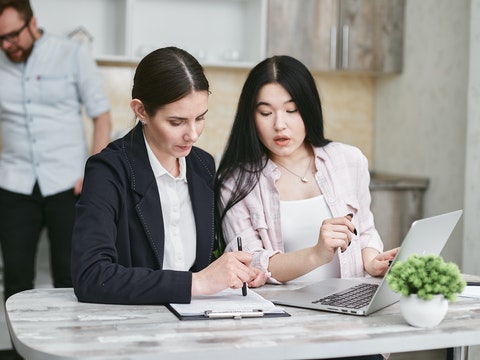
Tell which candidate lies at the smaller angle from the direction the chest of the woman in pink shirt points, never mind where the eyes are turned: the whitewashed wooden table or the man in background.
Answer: the whitewashed wooden table

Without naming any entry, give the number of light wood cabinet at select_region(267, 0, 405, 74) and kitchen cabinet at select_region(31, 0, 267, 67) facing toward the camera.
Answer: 2

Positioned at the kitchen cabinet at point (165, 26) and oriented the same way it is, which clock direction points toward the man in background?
The man in background is roughly at 1 o'clock from the kitchen cabinet.

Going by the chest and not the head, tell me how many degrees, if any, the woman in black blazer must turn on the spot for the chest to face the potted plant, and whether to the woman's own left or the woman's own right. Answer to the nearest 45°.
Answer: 0° — they already face it

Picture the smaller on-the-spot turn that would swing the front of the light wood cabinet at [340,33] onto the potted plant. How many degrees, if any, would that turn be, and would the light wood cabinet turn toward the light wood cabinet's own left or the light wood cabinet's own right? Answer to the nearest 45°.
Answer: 0° — it already faces it

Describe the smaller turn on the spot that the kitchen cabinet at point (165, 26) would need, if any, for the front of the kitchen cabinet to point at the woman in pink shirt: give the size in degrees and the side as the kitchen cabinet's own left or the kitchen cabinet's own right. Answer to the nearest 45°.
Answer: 0° — it already faces them

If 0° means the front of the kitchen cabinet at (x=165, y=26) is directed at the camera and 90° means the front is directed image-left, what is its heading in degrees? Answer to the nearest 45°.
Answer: approximately 0°

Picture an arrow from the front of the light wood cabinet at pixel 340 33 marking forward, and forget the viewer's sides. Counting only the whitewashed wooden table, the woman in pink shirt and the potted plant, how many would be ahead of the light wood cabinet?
3
